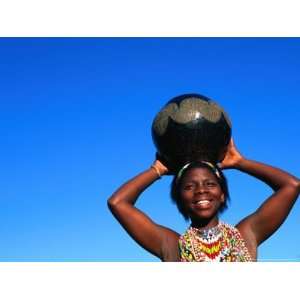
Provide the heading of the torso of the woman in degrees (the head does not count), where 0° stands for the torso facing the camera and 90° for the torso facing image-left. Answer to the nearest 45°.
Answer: approximately 0°
